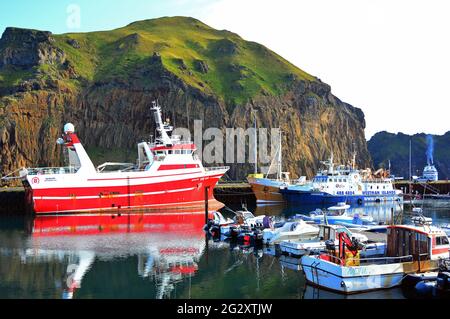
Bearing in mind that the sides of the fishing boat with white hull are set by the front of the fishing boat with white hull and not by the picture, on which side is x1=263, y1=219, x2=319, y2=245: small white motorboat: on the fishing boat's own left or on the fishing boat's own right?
on the fishing boat's own left

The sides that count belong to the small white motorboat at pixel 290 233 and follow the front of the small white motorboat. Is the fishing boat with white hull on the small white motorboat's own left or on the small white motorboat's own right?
on the small white motorboat's own right

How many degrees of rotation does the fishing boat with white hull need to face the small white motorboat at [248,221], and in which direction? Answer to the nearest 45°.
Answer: approximately 90° to its left

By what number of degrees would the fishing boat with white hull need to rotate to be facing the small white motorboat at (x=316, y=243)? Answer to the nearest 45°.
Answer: approximately 90° to its left
